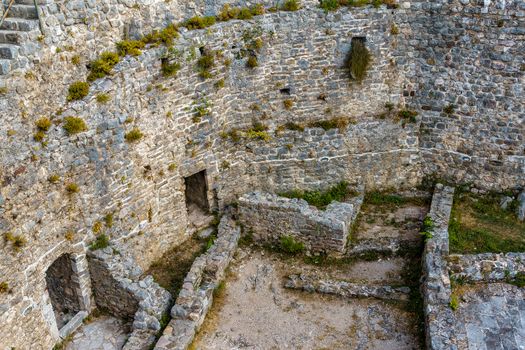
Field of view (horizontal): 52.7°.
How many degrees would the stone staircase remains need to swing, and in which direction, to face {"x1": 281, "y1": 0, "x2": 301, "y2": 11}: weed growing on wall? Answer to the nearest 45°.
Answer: approximately 135° to its left

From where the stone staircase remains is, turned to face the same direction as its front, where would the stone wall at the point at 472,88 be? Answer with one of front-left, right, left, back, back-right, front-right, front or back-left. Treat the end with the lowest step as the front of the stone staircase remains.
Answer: back-left

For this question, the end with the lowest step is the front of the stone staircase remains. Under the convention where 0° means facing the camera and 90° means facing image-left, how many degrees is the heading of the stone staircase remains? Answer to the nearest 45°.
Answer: approximately 45°
